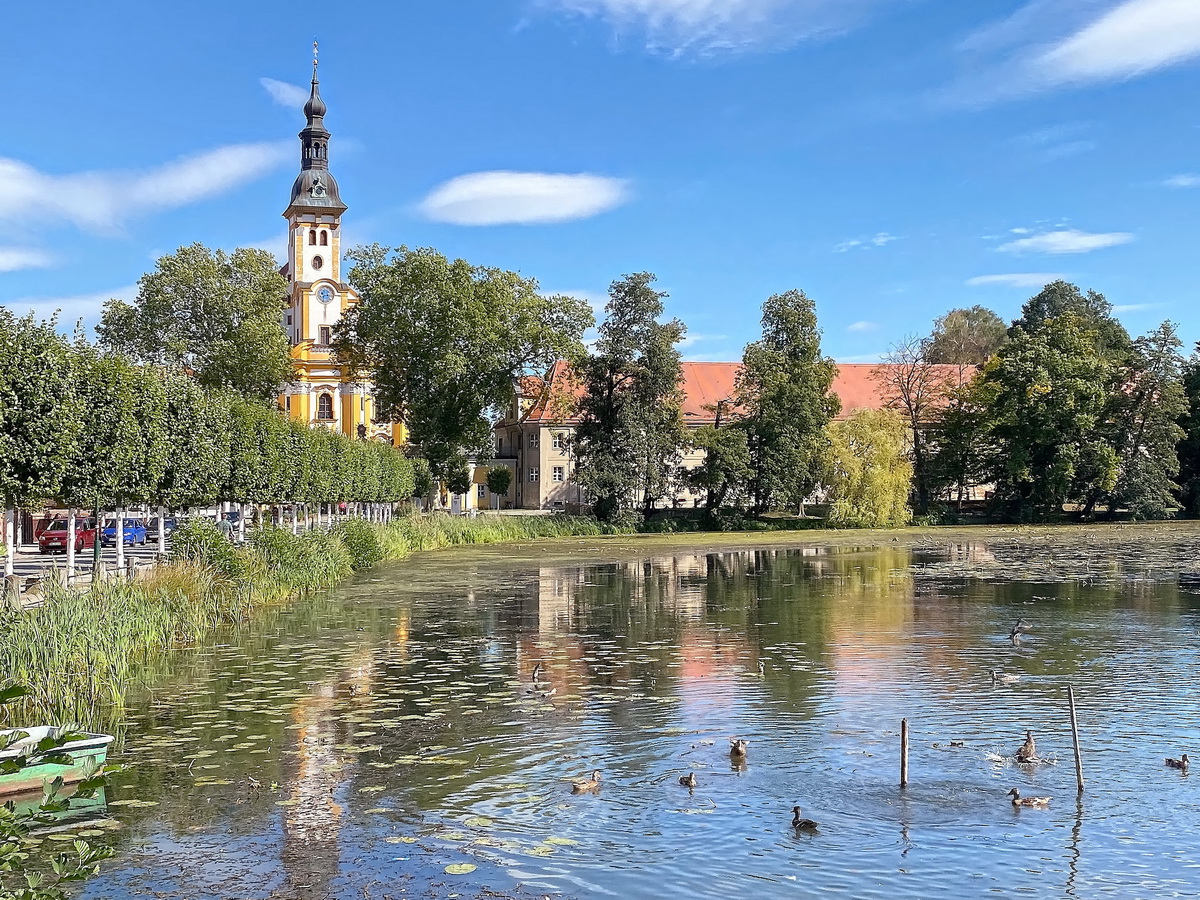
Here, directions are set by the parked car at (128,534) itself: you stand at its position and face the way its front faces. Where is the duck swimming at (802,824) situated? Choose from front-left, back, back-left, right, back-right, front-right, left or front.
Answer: front-left

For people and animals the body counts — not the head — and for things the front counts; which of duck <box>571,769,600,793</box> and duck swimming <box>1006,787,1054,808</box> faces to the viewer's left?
the duck swimming

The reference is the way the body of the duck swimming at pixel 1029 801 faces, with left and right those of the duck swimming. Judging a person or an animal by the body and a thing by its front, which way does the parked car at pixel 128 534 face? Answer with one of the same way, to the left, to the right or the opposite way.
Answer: to the left

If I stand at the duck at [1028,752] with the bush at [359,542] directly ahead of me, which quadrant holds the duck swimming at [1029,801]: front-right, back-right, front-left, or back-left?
back-left

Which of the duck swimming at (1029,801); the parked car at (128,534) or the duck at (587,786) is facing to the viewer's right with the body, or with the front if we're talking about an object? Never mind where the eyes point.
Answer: the duck

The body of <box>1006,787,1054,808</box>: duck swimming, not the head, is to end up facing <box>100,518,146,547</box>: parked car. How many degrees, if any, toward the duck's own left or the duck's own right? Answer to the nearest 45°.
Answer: approximately 45° to the duck's own right

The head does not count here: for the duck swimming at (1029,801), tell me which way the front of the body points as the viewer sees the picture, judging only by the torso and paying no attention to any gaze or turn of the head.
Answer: to the viewer's left

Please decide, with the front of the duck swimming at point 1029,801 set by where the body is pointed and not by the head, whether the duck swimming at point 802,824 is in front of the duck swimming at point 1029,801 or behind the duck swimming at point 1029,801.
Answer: in front

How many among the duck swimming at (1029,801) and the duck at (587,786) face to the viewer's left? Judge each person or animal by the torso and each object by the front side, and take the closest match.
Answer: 1

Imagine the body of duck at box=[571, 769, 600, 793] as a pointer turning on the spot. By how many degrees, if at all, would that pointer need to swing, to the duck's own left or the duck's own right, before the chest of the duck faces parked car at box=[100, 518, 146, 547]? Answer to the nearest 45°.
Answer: approximately 135° to the duck's own left

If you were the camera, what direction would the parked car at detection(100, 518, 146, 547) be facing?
facing the viewer and to the left of the viewer

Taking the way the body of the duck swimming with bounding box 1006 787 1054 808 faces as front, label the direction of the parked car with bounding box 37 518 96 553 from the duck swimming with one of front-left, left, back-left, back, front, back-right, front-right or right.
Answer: front-right

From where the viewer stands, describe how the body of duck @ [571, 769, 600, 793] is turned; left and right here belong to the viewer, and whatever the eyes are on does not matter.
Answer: facing to the right of the viewer

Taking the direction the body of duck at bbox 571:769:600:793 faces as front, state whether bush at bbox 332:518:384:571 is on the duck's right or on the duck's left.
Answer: on the duck's left

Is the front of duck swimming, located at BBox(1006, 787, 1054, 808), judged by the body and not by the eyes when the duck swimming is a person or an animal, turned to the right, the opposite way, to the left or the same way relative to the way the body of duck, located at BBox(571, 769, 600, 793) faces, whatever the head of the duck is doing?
the opposite way
